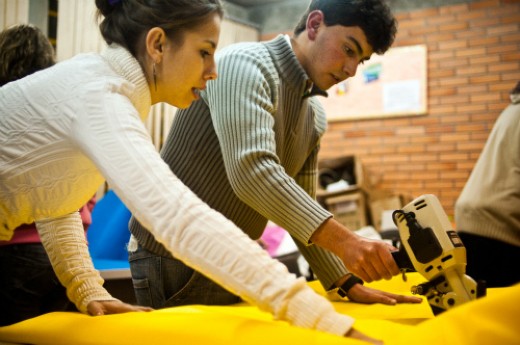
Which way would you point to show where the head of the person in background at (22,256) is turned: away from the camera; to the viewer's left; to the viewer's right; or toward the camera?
away from the camera

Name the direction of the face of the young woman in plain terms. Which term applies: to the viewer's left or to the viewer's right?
to the viewer's right

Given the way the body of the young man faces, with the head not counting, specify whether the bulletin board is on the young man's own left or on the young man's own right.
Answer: on the young man's own left

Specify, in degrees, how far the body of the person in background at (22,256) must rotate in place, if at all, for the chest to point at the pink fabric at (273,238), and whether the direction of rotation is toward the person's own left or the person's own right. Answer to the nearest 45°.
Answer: approximately 45° to the person's own right

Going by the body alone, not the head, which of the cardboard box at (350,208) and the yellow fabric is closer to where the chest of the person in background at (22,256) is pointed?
the cardboard box

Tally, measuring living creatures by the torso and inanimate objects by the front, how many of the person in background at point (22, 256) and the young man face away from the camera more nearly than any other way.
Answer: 1

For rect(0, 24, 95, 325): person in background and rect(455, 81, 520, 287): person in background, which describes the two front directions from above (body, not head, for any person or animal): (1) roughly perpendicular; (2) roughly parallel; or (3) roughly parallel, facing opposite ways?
roughly perpendicular

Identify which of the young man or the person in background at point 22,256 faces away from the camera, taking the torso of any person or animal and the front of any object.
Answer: the person in background

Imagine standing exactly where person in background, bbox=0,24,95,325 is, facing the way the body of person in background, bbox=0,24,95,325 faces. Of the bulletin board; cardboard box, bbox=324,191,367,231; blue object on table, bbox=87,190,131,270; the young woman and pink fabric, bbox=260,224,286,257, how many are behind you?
1

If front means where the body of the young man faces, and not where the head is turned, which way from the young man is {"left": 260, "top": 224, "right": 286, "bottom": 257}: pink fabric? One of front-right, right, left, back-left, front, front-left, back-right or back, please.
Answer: back-left

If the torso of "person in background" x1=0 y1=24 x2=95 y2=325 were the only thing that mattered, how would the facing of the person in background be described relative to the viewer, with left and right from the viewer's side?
facing away from the viewer
